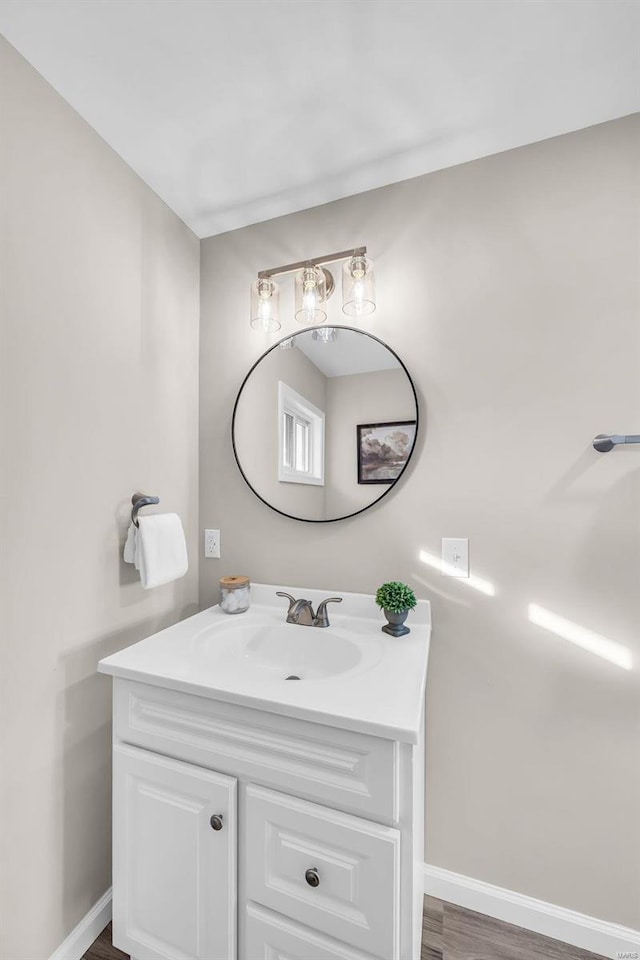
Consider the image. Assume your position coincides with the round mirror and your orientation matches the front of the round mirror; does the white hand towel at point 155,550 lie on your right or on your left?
on your right

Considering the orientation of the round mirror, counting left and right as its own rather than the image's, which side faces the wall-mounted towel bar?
left

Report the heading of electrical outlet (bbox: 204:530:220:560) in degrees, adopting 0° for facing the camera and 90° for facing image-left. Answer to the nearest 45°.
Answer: approximately 45°

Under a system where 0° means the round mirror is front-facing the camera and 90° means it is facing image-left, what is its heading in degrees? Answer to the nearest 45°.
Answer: approximately 0°

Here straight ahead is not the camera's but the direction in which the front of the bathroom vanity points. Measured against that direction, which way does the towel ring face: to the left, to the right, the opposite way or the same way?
to the left

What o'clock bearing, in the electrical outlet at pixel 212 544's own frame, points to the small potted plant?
The small potted plant is roughly at 9 o'clock from the electrical outlet.

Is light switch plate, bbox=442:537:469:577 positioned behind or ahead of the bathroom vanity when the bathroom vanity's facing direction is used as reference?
behind

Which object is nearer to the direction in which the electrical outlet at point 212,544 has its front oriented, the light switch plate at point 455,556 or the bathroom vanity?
the bathroom vanity

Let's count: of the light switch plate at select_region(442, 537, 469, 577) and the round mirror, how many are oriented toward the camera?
2

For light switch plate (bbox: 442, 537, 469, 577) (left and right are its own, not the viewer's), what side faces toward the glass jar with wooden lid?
right

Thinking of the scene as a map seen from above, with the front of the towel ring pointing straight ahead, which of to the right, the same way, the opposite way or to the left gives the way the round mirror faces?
to the right

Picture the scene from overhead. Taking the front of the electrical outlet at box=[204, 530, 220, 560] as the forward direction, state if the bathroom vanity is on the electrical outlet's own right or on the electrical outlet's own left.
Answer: on the electrical outlet's own left
